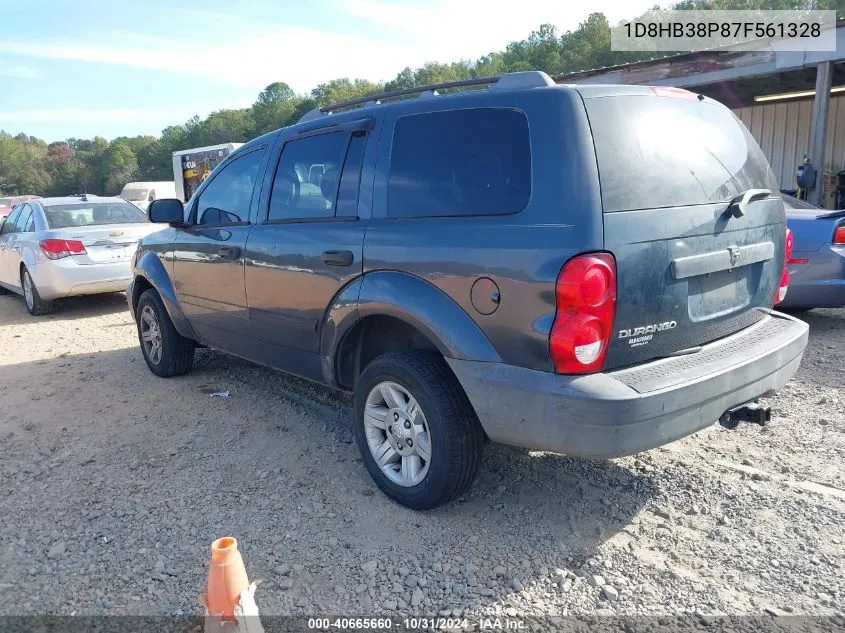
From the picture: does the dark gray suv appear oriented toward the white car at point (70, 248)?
yes

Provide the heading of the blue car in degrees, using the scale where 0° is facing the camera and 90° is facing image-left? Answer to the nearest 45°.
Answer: approximately 135°

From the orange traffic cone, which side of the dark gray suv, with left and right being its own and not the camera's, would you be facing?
left

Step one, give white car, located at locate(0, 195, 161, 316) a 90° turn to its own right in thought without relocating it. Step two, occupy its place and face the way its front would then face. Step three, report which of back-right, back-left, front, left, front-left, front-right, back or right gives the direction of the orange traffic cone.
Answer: back-right

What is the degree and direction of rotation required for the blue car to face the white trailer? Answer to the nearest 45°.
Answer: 0° — it already faces it

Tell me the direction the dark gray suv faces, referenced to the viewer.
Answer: facing away from the viewer and to the left of the viewer

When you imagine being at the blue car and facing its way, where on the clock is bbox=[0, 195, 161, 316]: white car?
The white car is roughly at 10 o'clock from the blue car.

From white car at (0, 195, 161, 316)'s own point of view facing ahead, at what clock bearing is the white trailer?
The white trailer is roughly at 2 o'clock from the white car.
